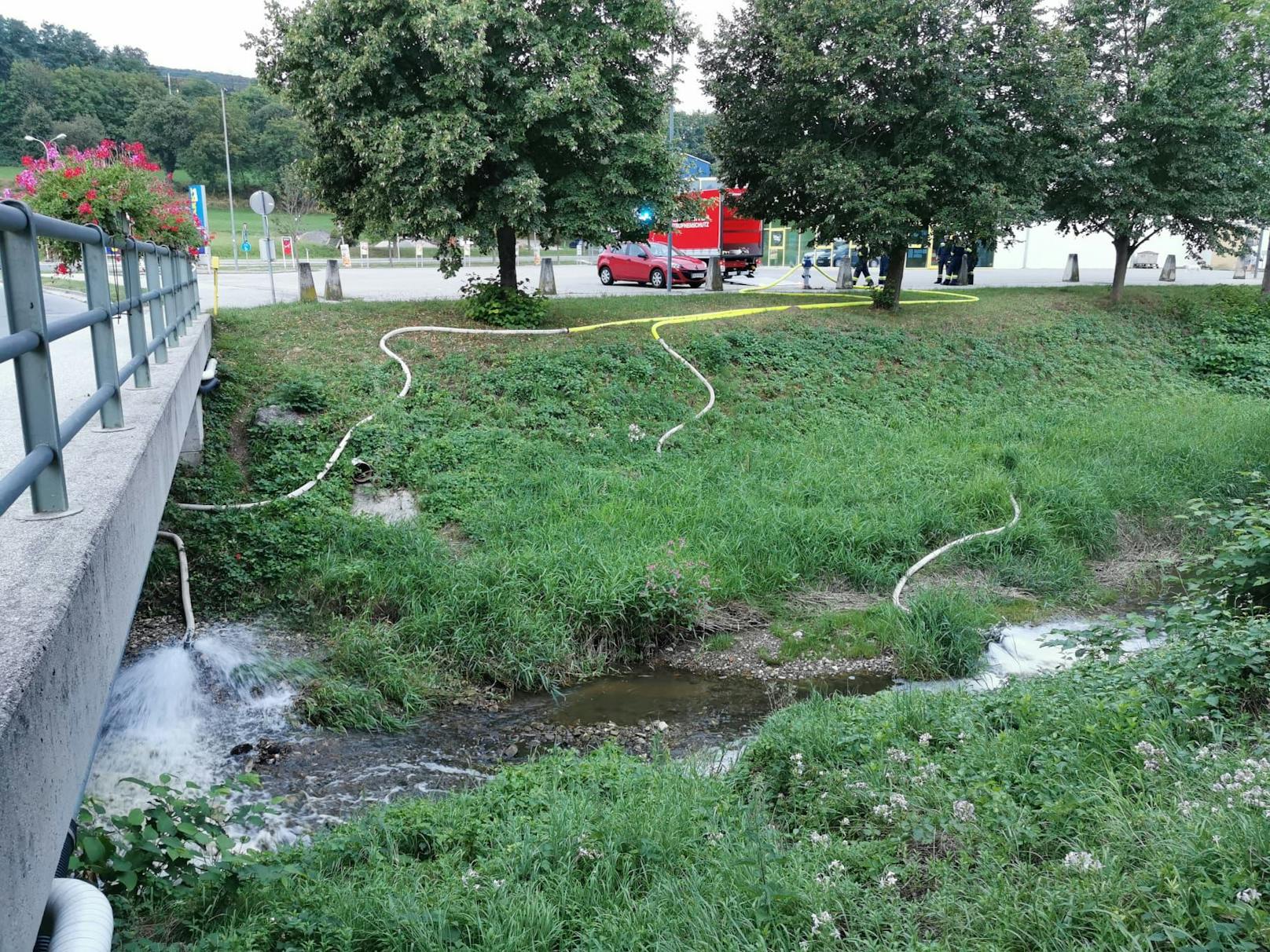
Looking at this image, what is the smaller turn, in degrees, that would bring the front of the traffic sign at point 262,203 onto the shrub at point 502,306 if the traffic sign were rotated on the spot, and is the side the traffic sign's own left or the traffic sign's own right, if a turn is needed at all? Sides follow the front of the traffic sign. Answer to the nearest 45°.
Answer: approximately 135° to the traffic sign's own right

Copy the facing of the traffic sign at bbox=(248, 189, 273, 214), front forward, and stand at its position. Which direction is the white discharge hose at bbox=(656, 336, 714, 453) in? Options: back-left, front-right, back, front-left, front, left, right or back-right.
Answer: back-right

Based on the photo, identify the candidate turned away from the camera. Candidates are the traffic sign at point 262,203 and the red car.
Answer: the traffic sign

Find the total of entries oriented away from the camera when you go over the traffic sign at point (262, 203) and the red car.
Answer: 1

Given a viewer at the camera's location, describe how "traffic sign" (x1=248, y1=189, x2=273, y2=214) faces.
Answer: facing away from the viewer

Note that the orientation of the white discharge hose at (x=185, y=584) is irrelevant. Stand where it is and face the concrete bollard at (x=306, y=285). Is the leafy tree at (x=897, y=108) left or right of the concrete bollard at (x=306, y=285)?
right

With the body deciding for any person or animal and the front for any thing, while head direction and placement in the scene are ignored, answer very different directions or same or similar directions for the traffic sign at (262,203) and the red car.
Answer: very different directions

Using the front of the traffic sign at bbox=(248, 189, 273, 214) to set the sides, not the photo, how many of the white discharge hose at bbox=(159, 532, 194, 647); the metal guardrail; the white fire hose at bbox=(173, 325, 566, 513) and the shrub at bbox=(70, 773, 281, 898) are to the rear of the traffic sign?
4

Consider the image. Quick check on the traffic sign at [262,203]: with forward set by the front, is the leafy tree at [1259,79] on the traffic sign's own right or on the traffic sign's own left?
on the traffic sign's own right

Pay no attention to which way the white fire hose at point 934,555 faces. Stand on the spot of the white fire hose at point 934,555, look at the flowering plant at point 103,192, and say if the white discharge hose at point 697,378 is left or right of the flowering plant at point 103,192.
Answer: right

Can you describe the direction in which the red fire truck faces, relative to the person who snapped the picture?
facing away from the viewer and to the left of the viewer

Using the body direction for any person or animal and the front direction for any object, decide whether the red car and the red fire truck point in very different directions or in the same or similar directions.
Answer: very different directions
